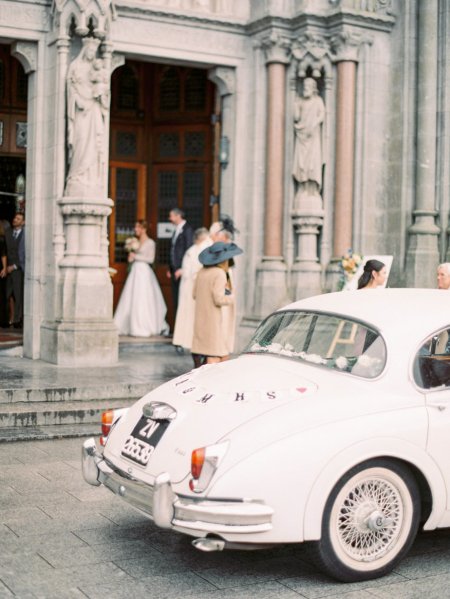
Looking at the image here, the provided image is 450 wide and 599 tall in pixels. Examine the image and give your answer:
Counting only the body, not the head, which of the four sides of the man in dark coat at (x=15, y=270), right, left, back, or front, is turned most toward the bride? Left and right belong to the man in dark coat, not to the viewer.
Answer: left

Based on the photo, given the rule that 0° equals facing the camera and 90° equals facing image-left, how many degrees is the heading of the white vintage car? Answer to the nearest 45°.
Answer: approximately 225°

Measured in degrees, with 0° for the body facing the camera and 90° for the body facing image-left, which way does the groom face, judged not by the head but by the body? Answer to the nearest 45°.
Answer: approximately 45°

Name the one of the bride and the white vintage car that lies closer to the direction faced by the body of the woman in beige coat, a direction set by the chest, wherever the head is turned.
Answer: the bride

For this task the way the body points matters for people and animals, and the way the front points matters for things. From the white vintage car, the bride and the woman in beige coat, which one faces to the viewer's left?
the bride

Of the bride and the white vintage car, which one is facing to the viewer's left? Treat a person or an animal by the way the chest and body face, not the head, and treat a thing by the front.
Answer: the bride

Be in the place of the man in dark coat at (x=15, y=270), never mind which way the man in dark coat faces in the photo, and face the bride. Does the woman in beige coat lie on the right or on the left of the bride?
right

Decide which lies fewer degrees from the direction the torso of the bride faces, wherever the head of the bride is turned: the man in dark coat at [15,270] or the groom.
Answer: the man in dark coat
